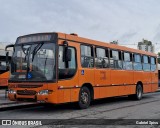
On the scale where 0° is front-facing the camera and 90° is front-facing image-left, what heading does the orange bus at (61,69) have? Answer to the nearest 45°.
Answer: approximately 45°

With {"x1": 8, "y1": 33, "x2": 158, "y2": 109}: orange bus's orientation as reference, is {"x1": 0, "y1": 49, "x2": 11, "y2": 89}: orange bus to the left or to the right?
on its right

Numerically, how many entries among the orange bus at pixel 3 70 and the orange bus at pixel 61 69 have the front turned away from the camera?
0
